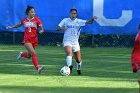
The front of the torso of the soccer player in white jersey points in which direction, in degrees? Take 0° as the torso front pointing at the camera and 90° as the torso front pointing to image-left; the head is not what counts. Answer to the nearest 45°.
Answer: approximately 0°
